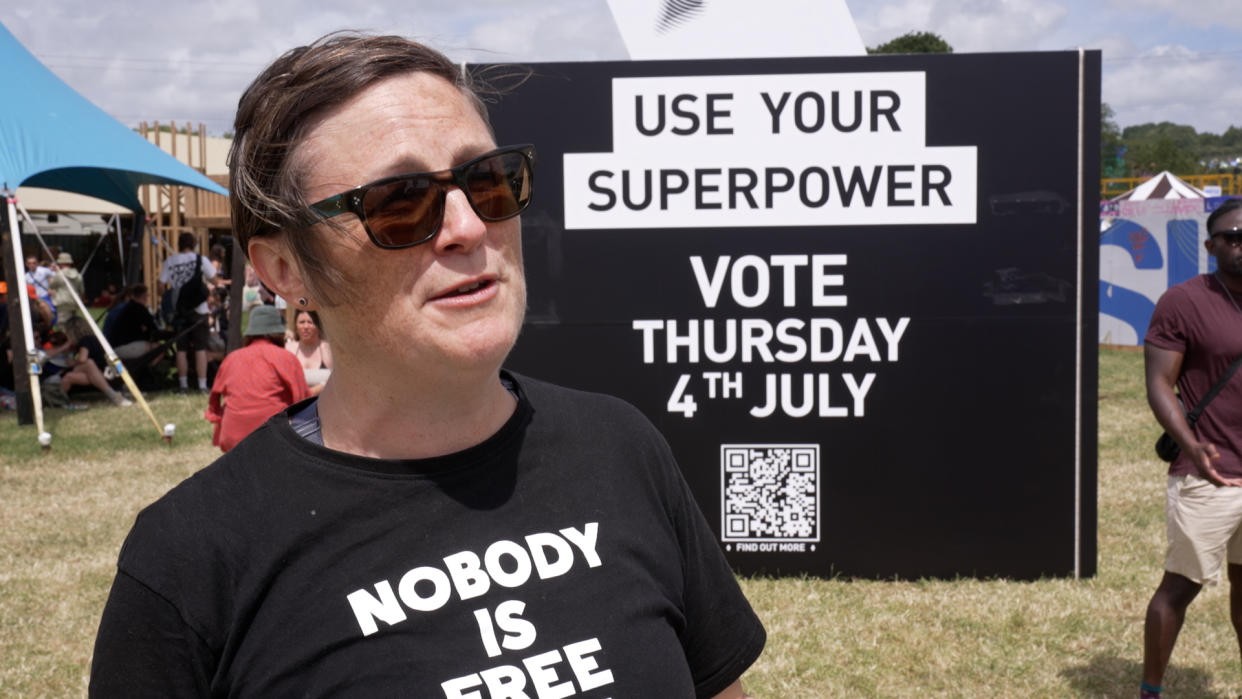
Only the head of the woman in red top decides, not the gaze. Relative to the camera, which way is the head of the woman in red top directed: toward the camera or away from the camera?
away from the camera

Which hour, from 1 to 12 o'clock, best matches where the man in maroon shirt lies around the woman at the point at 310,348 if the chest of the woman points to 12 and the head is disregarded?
The man in maroon shirt is roughly at 11 o'clock from the woman.

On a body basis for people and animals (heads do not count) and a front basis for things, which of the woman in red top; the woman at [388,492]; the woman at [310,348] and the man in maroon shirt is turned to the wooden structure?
the woman in red top

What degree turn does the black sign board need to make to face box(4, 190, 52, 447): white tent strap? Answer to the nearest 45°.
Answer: approximately 135° to its right

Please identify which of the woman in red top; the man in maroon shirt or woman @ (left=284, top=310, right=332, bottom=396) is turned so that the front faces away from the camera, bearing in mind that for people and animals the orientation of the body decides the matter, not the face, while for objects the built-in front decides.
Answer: the woman in red top

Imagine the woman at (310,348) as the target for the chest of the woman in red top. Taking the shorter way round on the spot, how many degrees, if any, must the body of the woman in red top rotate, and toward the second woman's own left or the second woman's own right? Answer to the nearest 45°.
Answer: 0° — they already face them

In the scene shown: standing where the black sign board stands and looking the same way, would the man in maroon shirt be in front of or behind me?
in front

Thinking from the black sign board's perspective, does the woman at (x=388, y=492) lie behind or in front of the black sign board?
in front

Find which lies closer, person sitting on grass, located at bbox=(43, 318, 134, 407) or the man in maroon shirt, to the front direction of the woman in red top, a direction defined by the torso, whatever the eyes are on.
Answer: the person sitting on grass

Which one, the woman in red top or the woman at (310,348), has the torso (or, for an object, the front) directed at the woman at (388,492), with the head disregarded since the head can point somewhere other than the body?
the woman at (310,348)

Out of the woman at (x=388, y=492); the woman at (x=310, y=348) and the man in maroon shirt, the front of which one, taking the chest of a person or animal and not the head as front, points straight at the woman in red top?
the woman at (x=310, y=348)
